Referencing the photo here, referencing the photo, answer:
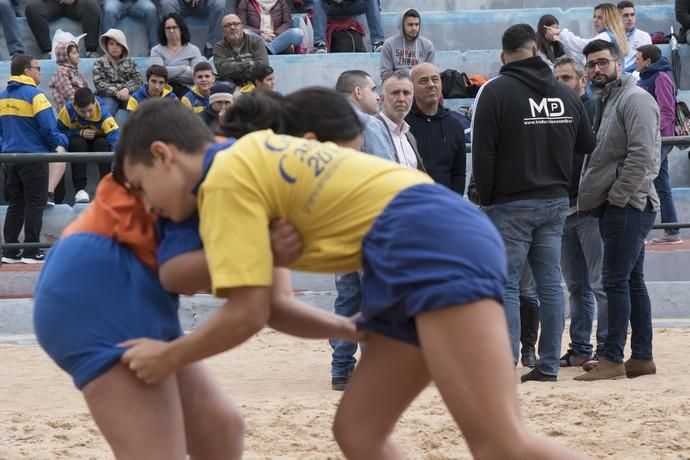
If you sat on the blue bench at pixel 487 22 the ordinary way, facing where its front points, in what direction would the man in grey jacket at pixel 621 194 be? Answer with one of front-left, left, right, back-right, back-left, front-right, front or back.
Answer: front

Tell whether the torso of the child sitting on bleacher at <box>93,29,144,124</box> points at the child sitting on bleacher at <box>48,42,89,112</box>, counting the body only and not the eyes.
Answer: no

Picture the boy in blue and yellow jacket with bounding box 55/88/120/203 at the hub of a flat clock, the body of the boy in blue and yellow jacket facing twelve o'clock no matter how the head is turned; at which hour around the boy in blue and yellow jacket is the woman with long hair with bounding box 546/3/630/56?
The woman with long hair is roughly at 9 o'clock from the boy in blue and yellow jacket.

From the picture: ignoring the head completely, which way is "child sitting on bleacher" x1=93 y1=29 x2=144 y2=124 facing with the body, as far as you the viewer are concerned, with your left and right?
facing the viewer

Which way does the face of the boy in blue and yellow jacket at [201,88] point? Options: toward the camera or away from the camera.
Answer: toward the camera

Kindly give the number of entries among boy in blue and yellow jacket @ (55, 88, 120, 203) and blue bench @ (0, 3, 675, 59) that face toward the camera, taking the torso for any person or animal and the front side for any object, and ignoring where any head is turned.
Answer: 2

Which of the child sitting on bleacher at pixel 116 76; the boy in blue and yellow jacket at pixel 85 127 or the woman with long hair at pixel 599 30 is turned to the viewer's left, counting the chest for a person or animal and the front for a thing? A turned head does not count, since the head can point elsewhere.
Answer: the woman with long hair

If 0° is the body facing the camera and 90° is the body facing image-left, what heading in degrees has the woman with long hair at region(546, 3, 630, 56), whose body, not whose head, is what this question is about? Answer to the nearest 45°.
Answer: approximately 90°

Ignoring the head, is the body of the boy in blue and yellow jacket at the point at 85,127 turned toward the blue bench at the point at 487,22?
no

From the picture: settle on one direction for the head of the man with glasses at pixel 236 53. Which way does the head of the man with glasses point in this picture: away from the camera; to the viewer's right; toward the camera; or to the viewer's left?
toward the camera

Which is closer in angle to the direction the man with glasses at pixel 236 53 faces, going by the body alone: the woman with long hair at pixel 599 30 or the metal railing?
the metal railing

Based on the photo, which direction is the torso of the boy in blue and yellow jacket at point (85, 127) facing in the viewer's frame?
toward the camera

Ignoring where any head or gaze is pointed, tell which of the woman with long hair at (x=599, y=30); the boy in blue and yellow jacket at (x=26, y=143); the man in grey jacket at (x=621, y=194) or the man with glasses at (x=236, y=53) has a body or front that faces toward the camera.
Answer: the man with glasses

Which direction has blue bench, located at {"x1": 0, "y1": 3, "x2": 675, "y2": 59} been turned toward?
toward the camera

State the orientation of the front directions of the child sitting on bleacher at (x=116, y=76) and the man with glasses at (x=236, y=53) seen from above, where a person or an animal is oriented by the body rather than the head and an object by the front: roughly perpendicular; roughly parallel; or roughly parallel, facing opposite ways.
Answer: roughly parallel

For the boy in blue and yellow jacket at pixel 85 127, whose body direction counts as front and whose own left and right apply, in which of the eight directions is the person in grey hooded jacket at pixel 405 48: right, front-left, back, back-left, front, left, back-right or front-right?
left
